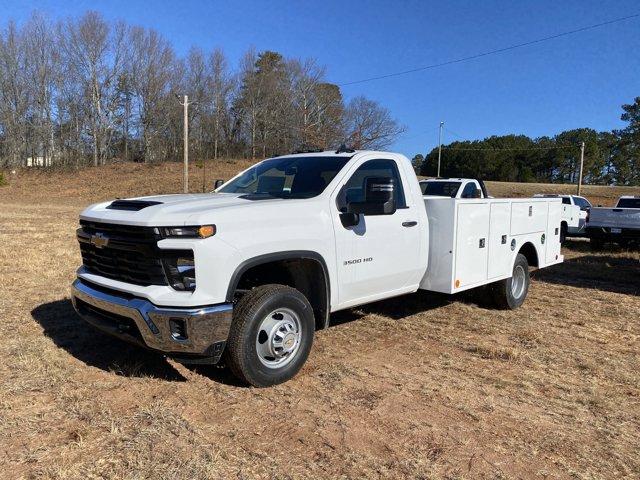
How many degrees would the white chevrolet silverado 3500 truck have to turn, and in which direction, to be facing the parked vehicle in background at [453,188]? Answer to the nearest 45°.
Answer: approximately 135° to its right

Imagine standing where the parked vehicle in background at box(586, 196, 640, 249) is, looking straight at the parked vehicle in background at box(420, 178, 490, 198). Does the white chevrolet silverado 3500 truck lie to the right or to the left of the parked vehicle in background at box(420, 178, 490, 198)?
left

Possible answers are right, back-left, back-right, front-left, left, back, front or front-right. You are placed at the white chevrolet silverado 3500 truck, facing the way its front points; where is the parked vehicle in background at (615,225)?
back

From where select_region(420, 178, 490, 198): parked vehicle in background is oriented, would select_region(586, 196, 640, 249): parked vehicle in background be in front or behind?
behind

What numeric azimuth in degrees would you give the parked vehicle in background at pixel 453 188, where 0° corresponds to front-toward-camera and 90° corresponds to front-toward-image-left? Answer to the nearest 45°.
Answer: approximately 45°

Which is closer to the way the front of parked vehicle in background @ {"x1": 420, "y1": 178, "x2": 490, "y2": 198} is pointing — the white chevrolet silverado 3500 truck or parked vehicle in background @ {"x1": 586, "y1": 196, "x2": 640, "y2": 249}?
the white chevrolet silverado 3500 truck

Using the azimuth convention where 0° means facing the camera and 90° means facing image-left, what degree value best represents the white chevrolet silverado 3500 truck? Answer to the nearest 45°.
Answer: approximately 45°
